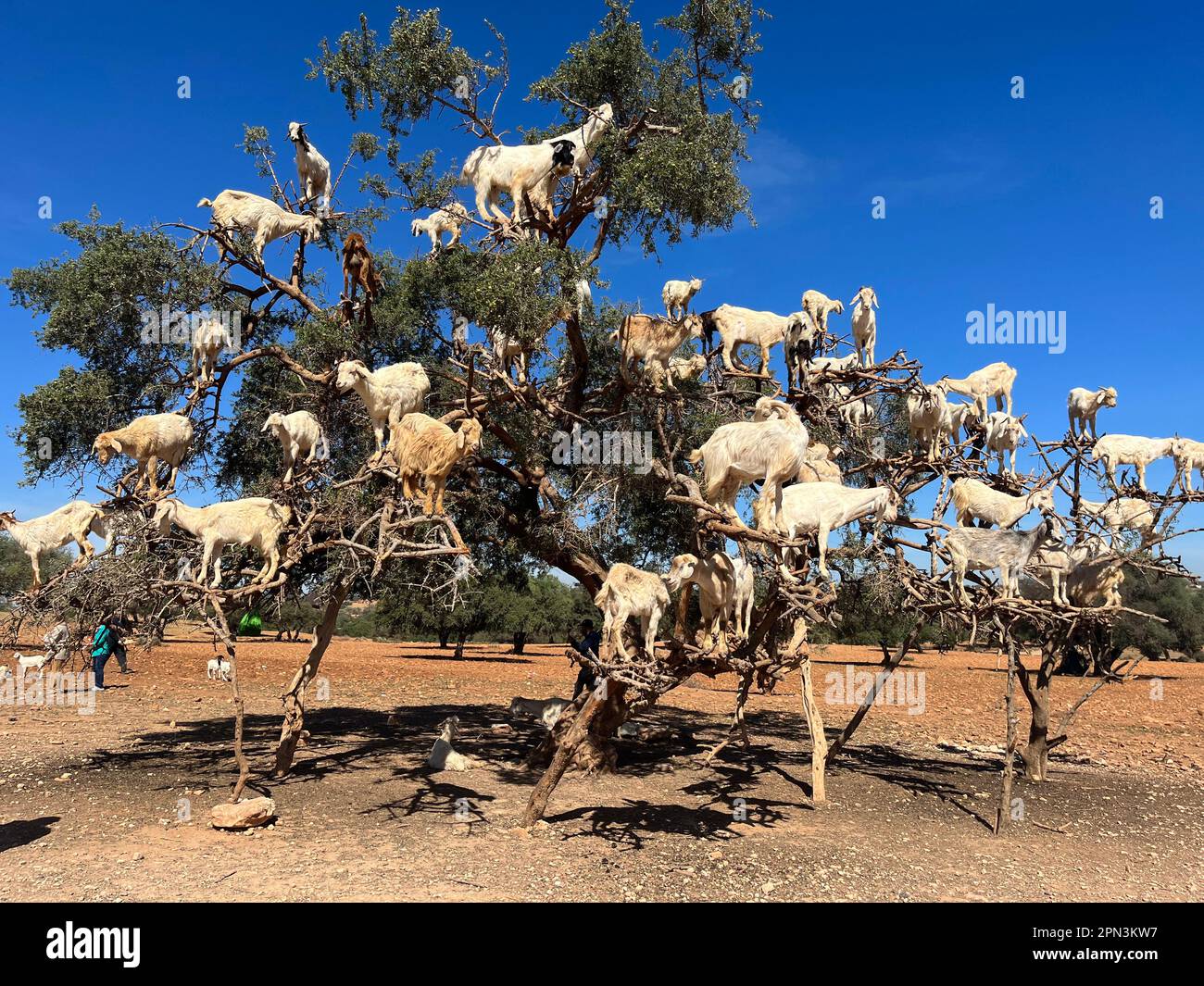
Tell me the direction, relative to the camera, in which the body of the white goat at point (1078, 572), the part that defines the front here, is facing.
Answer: to the viewer's left

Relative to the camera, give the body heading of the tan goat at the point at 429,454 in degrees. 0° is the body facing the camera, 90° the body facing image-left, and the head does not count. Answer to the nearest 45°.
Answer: approximately 315°

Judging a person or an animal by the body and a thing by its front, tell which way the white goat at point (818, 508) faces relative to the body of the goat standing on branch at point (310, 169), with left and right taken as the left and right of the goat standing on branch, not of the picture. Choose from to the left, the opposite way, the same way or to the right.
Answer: to the left

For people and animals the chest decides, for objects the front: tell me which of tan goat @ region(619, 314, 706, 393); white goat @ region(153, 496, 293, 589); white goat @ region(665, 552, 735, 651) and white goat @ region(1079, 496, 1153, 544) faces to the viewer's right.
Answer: tan goat @ region(619, 314, 706, 393)

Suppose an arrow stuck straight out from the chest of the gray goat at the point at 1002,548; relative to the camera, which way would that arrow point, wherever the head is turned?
to the viewer's right

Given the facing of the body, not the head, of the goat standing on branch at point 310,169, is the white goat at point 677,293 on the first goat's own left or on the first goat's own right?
on the first goat's own left

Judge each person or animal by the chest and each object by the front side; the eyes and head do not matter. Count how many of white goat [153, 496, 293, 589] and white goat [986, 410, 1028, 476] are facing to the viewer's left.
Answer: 1

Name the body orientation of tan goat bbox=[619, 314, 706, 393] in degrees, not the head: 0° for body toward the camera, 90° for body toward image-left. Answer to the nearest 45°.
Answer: approximately 270°

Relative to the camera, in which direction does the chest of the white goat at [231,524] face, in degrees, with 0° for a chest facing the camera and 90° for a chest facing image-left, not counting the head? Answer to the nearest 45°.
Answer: approximately 90°

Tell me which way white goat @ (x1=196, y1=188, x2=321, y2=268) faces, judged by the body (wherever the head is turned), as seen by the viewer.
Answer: to the viewer's right

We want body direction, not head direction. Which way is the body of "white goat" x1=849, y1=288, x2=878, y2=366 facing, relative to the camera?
toward the camera

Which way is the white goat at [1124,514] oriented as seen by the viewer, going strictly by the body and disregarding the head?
to the viewer's left
